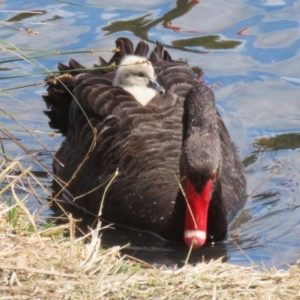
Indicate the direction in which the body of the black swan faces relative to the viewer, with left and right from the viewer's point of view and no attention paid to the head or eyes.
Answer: facing the viewer and to the right of the viewer
